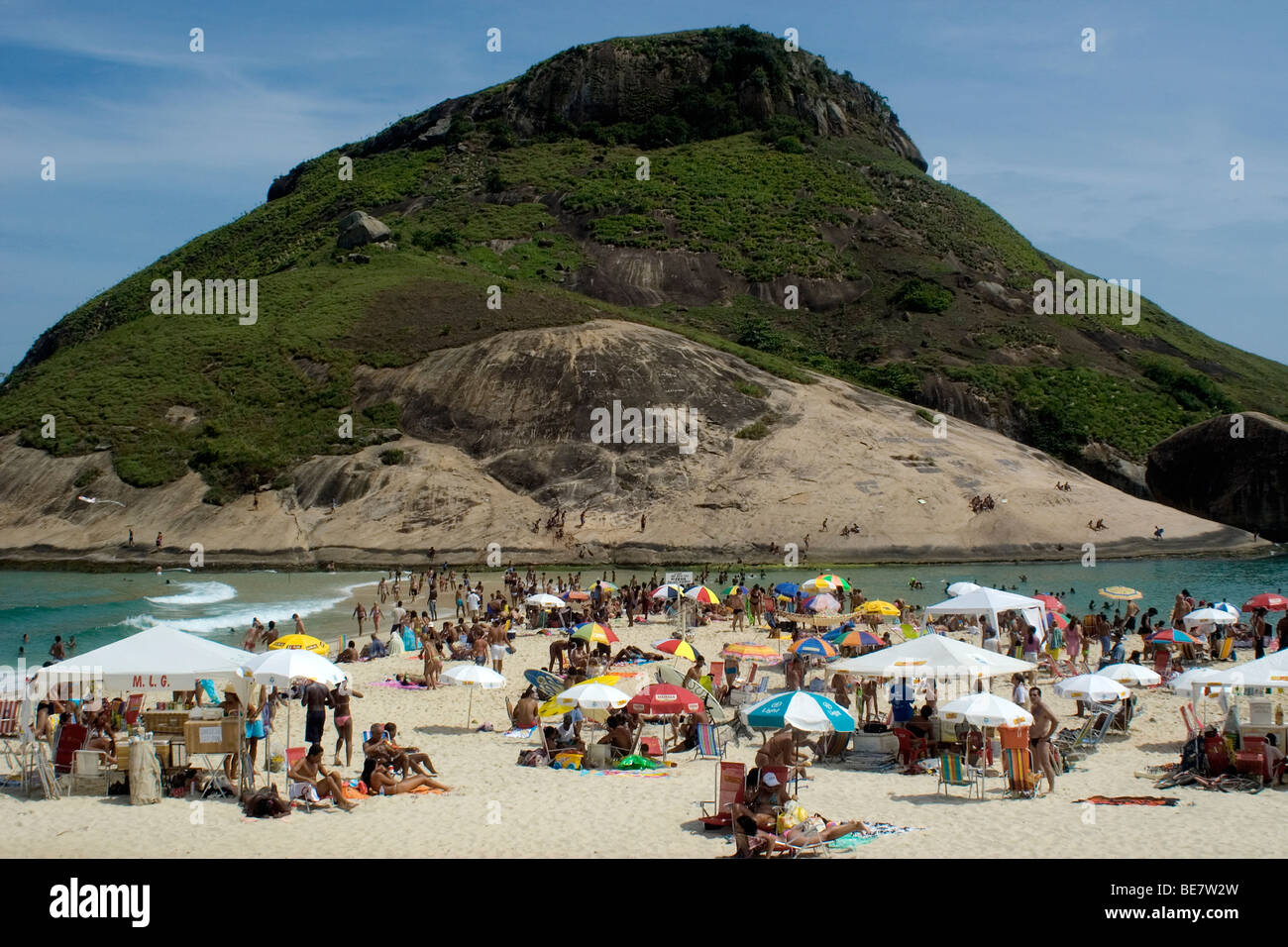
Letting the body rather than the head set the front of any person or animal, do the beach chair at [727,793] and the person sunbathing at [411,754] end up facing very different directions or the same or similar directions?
very different directions

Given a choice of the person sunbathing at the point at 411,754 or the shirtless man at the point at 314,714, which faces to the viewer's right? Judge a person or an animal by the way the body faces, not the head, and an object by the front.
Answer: the person sunbathing

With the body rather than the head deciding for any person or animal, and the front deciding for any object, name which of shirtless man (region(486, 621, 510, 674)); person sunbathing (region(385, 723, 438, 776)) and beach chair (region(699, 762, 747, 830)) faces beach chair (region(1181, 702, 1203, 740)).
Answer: the person sunbathing
